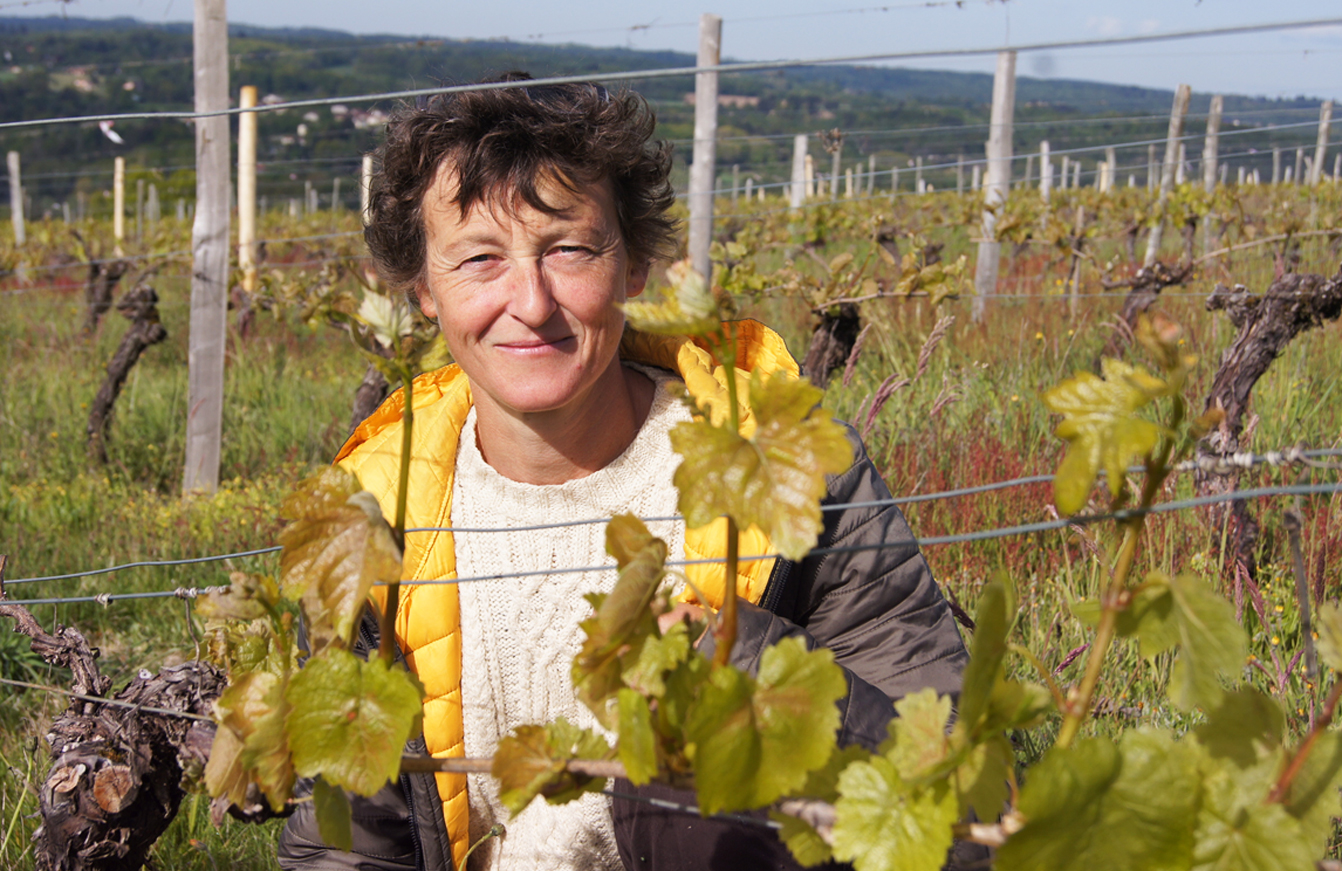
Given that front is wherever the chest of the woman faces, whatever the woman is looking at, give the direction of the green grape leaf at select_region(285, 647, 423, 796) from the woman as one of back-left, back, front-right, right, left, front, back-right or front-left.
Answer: front

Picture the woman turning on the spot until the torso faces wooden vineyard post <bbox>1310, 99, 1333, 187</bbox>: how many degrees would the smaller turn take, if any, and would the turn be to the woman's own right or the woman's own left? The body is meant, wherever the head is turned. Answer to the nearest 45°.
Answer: approximately 135° to the woman's own left

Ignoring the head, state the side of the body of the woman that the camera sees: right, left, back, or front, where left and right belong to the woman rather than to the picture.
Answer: front

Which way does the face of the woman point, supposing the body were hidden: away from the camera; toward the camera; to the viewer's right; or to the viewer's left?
toward the camera

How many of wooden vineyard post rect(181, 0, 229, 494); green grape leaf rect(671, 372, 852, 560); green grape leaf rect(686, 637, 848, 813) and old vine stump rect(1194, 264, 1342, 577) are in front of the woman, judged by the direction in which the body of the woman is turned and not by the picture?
2

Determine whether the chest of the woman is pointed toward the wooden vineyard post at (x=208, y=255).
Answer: no

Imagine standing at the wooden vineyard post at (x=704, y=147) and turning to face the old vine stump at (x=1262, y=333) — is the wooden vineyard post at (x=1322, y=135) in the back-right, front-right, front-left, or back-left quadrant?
back-left

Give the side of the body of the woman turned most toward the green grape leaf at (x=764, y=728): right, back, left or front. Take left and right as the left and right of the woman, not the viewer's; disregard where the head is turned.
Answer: front

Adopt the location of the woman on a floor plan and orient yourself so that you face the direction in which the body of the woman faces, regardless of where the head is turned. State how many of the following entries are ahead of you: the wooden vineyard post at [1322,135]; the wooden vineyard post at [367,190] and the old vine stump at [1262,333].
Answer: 0

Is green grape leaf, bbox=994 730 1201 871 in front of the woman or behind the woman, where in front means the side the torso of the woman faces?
in front
